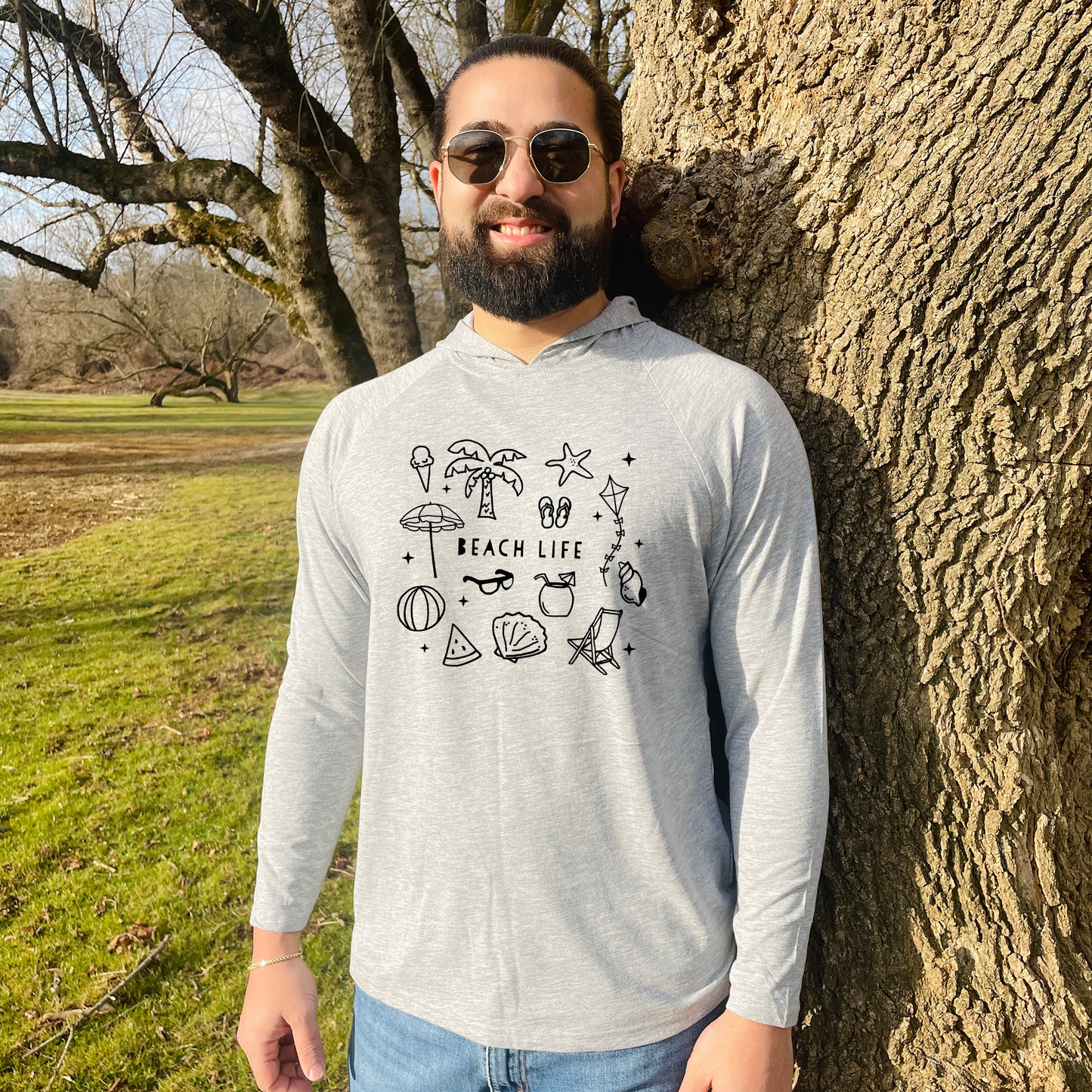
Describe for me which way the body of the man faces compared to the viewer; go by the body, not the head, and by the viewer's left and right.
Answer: facing the viewer

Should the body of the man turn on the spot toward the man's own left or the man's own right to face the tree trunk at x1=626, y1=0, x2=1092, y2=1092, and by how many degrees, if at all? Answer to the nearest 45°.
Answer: approximately 90° to the man's own left

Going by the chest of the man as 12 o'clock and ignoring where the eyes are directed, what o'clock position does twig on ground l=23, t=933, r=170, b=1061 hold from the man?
The twig on ground is roughly at 4 o'clock from the man.

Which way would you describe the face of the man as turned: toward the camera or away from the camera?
toward the camera
